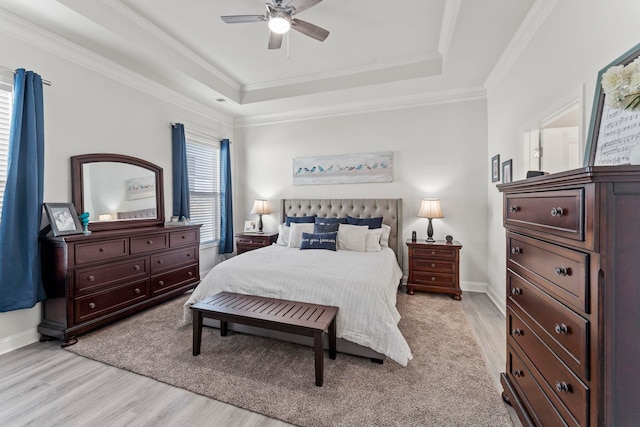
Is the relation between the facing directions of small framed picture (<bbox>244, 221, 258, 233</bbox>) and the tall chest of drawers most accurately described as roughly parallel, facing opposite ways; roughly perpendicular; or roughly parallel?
roughly perpendicular

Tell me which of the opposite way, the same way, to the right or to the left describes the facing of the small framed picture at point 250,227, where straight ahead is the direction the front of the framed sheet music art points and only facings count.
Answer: to the left

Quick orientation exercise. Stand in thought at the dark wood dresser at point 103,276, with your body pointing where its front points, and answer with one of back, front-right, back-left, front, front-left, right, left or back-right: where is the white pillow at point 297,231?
front-left

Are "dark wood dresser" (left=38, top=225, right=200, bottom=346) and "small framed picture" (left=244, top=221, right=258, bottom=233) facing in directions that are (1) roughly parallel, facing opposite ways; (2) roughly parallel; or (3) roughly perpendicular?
roughly perpendicular

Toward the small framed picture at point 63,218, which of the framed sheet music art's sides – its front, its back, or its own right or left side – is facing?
front

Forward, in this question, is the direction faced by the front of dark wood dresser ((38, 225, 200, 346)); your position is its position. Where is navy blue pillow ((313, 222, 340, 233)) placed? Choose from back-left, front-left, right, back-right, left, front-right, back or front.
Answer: front-left

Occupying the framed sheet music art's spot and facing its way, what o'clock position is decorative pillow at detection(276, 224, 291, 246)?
The decorative pillow is roughly at 2 o'clock from the framed sheet music art.

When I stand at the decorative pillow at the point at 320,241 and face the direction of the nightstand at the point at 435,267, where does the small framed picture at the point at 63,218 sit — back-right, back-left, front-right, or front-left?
back-right

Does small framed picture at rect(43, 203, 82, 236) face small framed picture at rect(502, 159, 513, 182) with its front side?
yes

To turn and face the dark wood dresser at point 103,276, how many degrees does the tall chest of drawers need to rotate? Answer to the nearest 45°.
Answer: approximately 45° to its right

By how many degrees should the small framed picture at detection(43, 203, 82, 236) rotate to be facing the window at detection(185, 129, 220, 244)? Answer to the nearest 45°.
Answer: approximately 90° to its left

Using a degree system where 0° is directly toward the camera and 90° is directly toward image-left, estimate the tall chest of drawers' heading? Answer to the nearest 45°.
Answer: approximately 45°

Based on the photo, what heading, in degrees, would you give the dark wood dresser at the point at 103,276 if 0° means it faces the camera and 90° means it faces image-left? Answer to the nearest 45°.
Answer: approximately 315°
